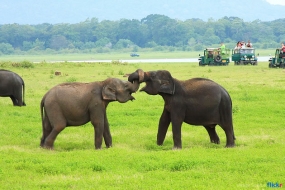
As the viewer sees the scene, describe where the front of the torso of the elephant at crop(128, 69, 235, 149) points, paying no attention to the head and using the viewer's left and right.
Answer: facing to the left of the viewer

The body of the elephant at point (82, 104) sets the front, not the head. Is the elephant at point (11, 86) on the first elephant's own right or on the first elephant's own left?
on the first elephant's own left

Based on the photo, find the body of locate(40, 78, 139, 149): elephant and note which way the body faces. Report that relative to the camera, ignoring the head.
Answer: to the viewer's right

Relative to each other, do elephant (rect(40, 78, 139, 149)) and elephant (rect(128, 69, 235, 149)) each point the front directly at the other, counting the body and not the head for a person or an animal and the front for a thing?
yes

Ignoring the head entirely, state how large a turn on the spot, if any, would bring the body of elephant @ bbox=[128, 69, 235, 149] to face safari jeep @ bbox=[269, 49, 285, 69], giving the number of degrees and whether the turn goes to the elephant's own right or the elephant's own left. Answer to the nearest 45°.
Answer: approximately 90° to the elephant's own right

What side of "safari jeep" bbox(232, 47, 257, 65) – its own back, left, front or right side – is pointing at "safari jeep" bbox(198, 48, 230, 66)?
right

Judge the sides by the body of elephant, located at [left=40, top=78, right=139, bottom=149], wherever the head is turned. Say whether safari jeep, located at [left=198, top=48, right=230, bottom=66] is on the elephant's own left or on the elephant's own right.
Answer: on the elephant's own left
